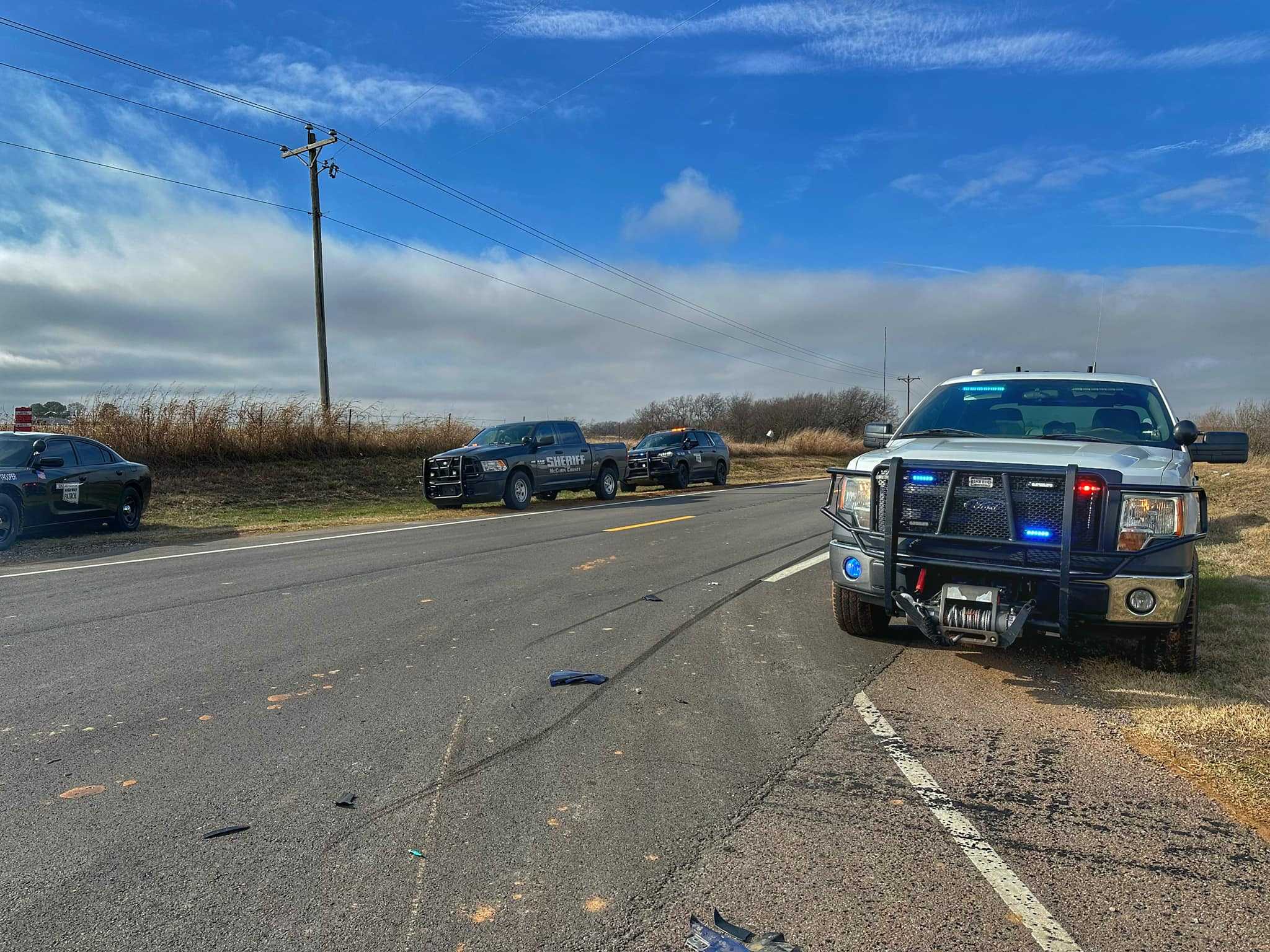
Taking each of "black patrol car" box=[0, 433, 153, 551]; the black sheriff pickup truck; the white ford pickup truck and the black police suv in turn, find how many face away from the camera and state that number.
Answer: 0

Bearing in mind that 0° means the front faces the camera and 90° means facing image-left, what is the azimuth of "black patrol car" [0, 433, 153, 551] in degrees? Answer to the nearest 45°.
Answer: approximately 45°

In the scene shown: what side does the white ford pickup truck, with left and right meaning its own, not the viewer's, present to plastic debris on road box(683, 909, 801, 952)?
front

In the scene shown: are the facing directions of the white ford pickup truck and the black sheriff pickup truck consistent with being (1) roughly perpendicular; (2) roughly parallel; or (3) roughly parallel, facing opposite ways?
roughly parallel

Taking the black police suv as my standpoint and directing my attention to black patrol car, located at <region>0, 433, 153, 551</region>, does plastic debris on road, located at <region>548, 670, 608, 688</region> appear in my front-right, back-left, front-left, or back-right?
front-left

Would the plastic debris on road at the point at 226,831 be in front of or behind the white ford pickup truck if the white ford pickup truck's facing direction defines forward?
in front

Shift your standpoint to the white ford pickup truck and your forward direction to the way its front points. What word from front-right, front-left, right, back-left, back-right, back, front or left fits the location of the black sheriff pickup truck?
back-right

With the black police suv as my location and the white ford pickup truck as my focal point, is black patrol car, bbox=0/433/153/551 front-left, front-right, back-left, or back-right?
front-right

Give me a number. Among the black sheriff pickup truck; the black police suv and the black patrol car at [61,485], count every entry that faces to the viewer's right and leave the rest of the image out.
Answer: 0

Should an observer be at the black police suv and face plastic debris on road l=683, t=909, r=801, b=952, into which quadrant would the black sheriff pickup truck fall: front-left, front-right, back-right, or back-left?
front-right

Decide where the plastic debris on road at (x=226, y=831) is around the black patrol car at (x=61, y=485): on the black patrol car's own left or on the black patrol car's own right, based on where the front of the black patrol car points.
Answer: on the black patrol car's own left

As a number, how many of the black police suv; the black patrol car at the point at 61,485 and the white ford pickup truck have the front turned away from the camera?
0

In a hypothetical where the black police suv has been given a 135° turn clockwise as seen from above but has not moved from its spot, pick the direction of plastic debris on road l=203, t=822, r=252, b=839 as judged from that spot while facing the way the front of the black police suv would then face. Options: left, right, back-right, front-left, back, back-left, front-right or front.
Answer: back

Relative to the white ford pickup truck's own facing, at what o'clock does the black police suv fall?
The black police suv is roughly at 5 o'clock from the white ford pickup truck.

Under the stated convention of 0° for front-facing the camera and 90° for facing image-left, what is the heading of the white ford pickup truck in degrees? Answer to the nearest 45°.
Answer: approximately 0°

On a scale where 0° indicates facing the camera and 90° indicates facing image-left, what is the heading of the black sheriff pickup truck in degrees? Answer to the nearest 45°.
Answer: approximately 45°
